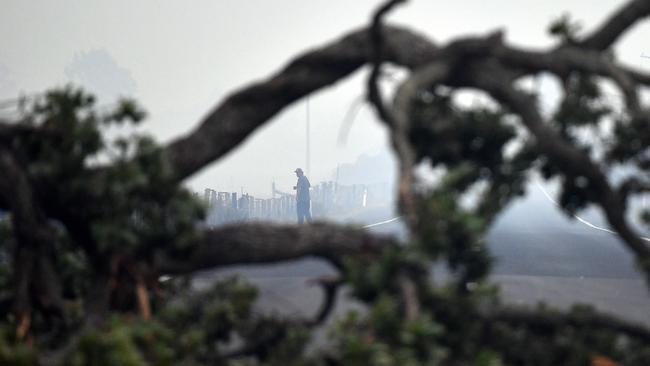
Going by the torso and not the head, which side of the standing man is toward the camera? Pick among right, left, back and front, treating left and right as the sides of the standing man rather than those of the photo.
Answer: left
